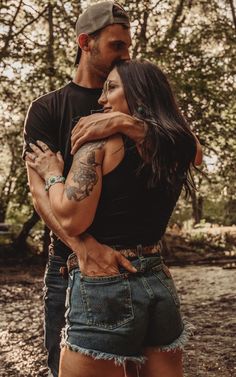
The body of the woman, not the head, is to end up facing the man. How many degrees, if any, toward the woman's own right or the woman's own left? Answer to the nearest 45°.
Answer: approximately 45° to the woman's own right

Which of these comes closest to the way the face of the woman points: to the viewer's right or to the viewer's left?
to the viewer's left

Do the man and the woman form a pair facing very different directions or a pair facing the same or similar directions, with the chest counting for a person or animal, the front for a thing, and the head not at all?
very different directions

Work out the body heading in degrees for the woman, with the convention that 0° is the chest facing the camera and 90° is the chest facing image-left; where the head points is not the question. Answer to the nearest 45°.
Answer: approximately 135°
